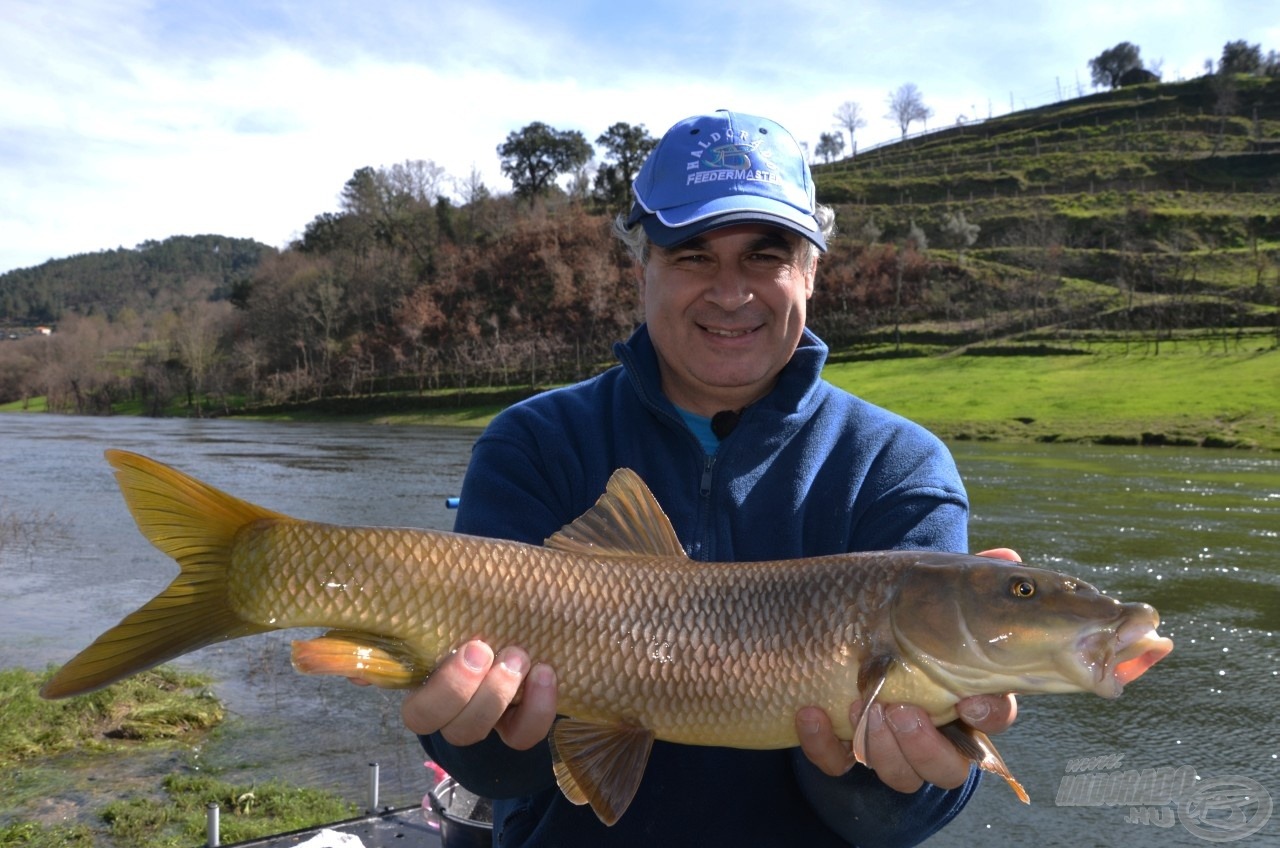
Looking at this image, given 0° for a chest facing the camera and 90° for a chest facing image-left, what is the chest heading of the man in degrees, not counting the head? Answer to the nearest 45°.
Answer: approximately 0°

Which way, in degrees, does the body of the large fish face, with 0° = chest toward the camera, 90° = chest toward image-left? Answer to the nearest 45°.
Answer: approximately 270°

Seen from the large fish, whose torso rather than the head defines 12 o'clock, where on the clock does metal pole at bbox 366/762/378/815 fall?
The metal pole is roughly at 8 o'clock from the large fish.
